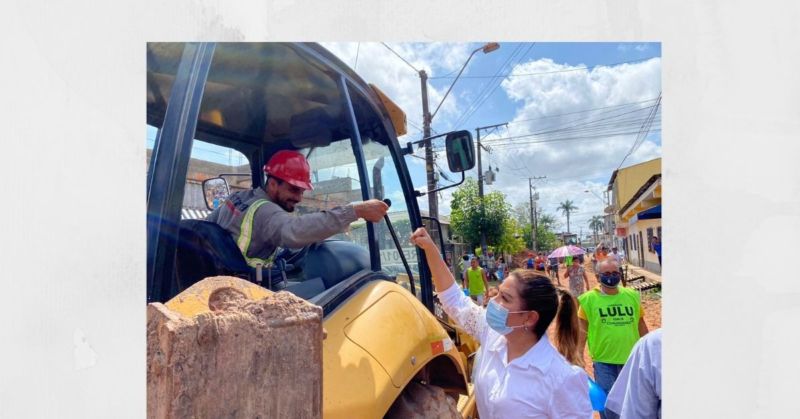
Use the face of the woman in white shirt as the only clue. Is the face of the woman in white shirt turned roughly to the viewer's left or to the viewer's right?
to the viewer's left

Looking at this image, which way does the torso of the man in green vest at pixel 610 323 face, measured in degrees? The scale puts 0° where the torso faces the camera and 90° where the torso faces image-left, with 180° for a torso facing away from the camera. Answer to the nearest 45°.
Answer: approximately 0°

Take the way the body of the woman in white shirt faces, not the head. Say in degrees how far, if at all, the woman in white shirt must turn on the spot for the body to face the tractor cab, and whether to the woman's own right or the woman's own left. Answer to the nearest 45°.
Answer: approximately 45° to the woman's own right

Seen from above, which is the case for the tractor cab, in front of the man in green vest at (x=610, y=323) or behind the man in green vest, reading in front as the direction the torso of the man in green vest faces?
in front

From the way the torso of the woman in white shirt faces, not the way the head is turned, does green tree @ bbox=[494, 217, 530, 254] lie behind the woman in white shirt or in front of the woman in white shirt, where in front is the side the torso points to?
behind

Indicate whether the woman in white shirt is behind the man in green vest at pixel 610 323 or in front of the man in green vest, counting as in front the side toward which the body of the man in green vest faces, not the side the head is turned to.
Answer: in front

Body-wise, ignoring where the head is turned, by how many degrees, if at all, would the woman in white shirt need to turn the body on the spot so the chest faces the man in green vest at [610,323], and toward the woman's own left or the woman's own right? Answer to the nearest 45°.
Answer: approximately 180°

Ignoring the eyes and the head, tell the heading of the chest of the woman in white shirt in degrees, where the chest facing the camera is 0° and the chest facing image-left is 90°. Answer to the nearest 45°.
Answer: approximately 45°

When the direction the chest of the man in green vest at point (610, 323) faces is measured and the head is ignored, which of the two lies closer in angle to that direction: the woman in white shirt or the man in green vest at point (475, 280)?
the woman in white shirt

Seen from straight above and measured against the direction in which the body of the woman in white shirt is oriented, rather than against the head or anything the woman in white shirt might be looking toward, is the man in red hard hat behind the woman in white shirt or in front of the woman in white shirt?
in front
